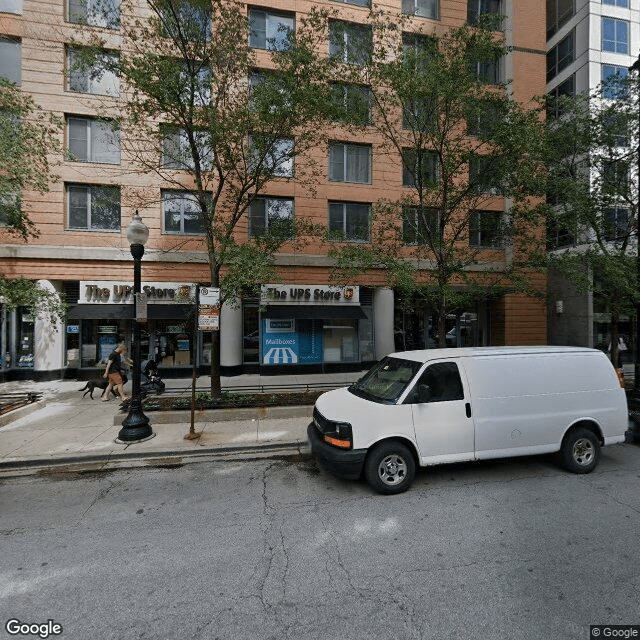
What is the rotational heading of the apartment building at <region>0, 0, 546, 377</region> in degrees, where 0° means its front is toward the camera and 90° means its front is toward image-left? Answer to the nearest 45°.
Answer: approximately 0°

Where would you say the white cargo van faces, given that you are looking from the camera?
facing the viewer and to the left of the viewer

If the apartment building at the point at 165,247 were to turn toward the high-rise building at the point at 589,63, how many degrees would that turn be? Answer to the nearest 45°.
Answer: approximately 90° to its left

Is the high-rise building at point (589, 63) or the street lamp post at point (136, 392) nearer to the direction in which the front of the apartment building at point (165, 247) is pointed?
the street lamp post

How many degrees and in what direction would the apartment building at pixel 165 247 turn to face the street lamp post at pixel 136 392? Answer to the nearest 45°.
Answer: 0° — it already faces it

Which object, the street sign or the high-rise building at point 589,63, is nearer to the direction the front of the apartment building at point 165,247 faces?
the street sign

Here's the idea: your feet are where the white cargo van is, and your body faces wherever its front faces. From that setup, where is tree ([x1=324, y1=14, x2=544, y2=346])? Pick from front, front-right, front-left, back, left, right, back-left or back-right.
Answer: back-right

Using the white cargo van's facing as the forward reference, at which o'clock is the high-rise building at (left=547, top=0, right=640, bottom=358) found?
The high-rise building is roughly at 5 o'clock from the white cargo van.

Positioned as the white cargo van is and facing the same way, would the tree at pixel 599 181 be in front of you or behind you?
behind

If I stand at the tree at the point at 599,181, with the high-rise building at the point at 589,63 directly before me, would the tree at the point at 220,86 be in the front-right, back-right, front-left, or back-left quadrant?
back-left

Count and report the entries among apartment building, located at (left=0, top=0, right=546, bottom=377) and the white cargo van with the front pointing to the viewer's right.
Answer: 0
